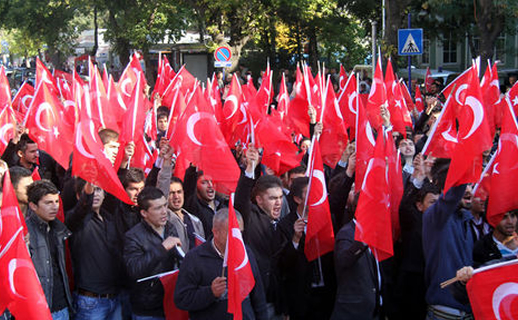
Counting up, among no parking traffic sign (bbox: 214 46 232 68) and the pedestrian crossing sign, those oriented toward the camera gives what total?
2

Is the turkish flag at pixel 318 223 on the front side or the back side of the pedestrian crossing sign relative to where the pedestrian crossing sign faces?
on the front side

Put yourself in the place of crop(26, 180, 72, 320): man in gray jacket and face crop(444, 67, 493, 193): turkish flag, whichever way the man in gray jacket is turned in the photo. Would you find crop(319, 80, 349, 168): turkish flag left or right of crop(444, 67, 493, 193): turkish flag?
left

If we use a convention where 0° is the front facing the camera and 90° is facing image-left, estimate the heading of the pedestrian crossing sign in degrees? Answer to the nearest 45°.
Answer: approximately 0°

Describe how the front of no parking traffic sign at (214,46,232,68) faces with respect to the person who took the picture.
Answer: facing the viewer

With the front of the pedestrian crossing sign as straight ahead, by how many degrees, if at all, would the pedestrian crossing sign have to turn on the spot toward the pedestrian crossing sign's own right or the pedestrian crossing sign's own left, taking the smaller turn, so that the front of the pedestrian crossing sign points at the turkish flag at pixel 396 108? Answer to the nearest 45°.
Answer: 0° — it already faces it

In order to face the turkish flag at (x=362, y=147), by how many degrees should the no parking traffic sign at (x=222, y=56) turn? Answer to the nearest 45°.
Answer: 0° — it already faces it

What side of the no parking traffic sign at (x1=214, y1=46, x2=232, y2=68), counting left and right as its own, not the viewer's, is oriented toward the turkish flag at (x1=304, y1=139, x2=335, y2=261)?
front

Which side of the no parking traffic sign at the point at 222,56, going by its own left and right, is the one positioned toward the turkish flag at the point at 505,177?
front

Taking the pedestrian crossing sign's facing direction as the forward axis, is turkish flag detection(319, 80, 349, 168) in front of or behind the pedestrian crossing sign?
in front

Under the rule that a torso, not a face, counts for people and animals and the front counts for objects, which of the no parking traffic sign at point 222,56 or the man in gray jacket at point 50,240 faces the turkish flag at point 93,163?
the no parking traffic sign

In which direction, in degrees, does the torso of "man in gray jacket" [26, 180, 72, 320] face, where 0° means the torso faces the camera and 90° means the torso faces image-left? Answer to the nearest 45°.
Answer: approximately 315°

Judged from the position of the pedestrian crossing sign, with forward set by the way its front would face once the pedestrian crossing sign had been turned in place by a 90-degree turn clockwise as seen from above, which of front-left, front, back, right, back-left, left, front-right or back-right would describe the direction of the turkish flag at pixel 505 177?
left

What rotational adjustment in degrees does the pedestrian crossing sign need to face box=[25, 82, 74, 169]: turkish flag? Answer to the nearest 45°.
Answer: approximately 45° to its right
